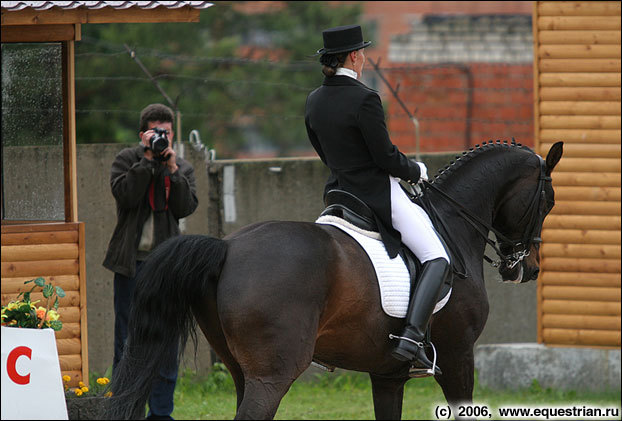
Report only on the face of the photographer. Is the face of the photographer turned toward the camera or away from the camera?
toward the camera

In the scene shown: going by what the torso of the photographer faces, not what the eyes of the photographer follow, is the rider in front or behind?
in front

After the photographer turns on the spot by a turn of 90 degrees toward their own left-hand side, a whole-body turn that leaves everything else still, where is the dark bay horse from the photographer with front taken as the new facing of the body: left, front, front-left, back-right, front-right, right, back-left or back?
right

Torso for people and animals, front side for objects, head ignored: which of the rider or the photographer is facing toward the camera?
the photographer

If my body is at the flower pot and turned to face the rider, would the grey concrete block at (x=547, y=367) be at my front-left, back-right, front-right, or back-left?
front-left

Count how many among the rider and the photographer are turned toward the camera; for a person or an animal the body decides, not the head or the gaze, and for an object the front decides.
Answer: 1

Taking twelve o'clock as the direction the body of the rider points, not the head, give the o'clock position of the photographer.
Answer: The photographer is roughly at 9 o'clock from the rider.

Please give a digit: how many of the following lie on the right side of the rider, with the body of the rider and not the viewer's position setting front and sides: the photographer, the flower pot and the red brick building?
0

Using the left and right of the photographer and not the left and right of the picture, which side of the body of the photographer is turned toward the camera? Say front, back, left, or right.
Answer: front

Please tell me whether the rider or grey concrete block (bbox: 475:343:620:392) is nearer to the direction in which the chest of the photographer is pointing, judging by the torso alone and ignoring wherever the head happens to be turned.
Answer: the rider

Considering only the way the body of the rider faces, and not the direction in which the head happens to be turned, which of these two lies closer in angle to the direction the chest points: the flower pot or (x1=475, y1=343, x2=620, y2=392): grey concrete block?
the grey concrete block

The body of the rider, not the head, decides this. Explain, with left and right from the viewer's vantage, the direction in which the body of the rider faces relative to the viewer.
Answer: facing away from the viewer and to the right of the viewer

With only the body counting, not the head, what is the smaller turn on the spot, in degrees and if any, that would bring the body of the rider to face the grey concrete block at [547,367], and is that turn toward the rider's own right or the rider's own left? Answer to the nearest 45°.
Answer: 0° — they already face it

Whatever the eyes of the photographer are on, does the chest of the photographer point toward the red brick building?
no
